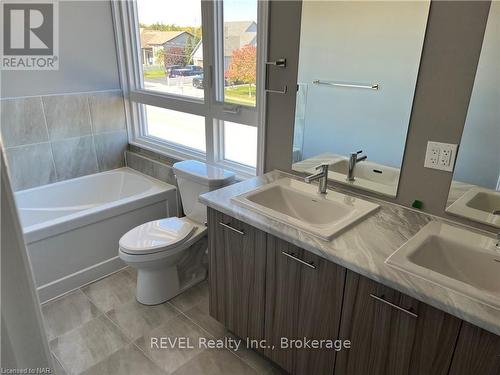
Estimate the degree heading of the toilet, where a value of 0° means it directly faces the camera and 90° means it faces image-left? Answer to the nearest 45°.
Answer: approximately 45°

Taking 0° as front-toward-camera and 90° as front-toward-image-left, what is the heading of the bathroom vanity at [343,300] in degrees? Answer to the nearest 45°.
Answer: approximately 45°

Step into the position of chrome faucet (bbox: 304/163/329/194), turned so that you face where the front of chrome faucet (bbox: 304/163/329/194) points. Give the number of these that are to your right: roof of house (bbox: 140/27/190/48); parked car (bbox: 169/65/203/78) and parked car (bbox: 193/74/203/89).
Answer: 3

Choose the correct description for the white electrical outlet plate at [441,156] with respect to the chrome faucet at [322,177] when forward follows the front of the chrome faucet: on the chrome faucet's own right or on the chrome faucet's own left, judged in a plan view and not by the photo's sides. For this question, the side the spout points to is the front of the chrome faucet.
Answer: on the chrome faucet's own left

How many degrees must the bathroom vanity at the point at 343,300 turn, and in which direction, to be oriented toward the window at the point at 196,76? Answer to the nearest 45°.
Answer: approximately 90° to its right

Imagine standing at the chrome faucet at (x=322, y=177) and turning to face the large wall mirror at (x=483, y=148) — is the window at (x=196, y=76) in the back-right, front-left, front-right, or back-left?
back-left
